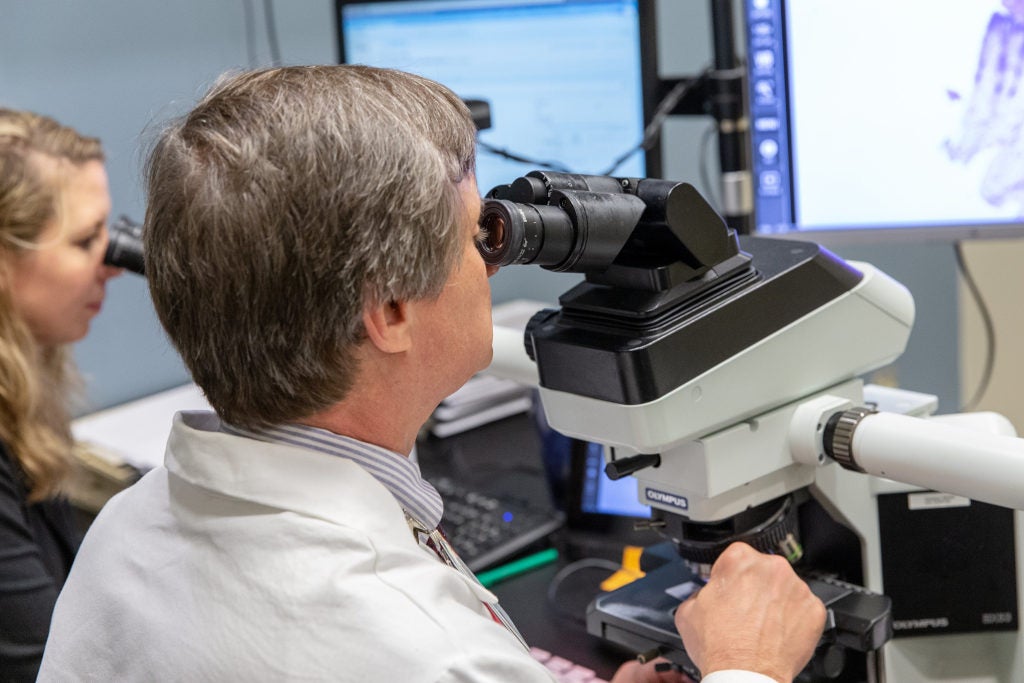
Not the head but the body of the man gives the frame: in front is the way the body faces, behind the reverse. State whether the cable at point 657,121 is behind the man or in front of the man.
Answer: in front

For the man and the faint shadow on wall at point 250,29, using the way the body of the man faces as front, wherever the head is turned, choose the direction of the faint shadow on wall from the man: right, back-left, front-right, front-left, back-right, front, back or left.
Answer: front-left

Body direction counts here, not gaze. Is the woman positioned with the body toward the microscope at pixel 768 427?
no

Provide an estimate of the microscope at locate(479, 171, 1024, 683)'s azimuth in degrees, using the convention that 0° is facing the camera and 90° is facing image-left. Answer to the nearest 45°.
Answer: approximately 45°

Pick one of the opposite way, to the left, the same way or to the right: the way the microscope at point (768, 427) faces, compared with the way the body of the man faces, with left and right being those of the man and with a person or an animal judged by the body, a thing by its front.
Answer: the opposite way

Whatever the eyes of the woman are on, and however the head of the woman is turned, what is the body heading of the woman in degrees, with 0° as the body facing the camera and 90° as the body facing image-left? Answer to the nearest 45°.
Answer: approximately 270°

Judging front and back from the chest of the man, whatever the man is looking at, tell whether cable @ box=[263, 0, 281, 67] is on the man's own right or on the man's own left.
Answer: on the man's own left

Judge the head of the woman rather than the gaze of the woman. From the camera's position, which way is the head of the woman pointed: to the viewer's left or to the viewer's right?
to the viewer's right

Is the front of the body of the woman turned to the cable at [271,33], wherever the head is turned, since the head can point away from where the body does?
no

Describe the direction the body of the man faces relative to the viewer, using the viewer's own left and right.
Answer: facing away from the viewer and to the right of the viewer

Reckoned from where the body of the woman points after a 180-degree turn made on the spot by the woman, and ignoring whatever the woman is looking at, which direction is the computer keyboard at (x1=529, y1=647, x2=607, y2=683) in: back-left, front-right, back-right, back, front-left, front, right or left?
back-left
